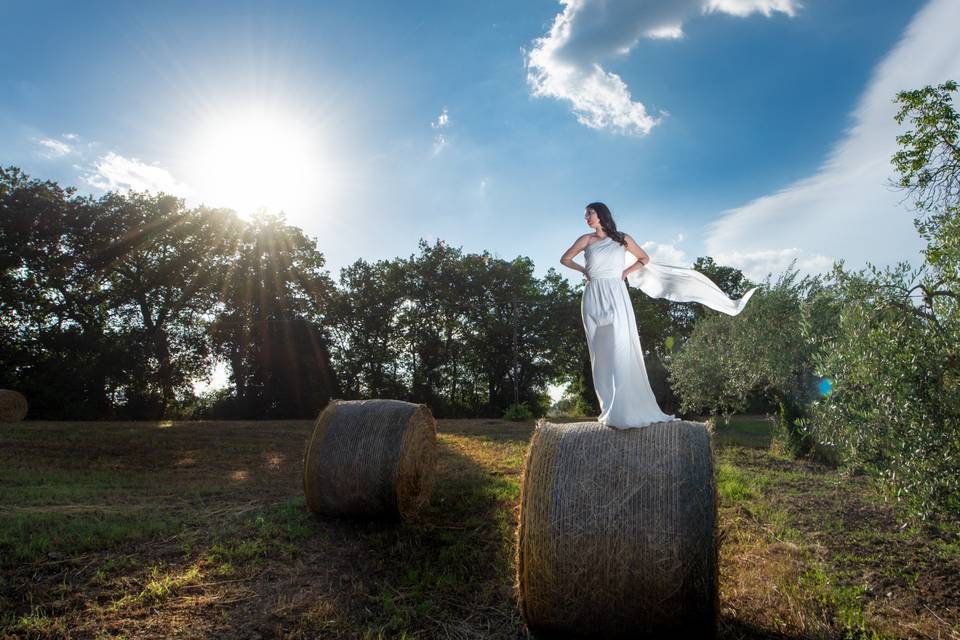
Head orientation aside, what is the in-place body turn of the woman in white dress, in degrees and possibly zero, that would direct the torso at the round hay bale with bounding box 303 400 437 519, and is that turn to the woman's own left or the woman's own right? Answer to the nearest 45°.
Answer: approximately 135° to the woman's own right

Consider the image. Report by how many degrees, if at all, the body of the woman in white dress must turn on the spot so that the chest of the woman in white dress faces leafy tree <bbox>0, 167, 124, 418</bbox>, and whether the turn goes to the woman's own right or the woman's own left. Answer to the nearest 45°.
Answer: approximately 135° to the woman's own right

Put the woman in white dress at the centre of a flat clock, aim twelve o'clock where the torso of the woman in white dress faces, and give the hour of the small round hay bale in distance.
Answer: The small round hay bale in distance is roughly at 4 o'clock from the woman in white dress.

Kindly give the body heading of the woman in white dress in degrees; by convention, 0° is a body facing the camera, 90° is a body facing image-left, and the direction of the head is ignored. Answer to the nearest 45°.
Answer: approximately 0°
